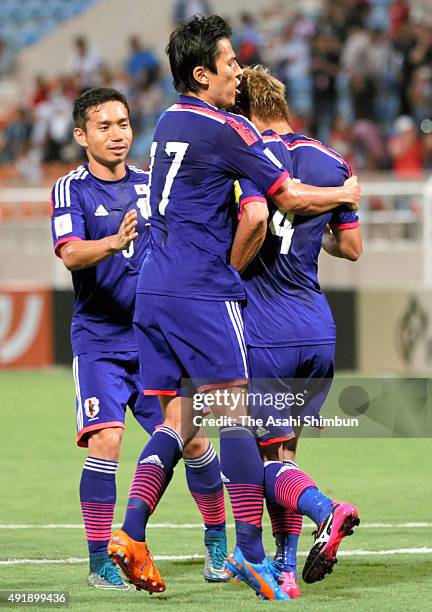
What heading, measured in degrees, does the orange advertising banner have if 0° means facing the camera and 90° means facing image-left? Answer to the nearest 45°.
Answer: approximately 0°

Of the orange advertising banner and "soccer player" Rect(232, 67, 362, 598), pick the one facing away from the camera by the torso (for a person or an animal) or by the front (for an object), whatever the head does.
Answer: the soccer player

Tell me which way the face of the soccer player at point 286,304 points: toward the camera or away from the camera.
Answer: away from the camera

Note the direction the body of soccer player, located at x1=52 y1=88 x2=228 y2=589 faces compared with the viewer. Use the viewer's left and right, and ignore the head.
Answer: facing the viewer and to the right of the viewer

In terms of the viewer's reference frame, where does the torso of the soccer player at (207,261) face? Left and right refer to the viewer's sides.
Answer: facing away from the viewer and to the right of the viewer

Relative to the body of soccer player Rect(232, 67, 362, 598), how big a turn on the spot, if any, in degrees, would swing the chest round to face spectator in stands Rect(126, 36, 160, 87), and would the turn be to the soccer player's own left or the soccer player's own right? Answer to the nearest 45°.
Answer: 0° — they already face them

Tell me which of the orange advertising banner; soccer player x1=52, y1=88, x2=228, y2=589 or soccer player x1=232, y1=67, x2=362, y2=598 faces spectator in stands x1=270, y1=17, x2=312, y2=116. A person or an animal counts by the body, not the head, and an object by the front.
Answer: soccer player x1=232, y1=67, x2=362, y2=598

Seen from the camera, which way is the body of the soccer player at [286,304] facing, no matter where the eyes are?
away from the camera

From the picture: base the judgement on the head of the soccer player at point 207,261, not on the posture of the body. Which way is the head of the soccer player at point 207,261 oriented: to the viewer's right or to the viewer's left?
to the viewer's right

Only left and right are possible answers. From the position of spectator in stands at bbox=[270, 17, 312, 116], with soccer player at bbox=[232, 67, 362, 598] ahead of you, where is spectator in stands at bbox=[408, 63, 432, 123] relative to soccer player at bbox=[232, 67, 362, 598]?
left

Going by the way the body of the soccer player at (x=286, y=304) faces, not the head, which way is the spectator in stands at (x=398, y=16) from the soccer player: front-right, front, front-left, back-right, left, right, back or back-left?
front

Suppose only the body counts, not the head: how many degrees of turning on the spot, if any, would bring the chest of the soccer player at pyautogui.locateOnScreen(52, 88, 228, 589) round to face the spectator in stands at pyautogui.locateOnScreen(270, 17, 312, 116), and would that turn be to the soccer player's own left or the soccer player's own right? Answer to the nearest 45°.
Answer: approximately 135° to the soccer player's own left

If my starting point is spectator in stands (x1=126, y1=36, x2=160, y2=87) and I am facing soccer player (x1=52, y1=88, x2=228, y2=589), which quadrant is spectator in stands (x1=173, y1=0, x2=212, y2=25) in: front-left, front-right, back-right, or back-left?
back-left

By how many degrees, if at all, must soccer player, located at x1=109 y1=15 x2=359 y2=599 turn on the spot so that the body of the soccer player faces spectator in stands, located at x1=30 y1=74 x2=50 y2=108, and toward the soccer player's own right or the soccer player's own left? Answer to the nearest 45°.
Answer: approximately 45° to the soccer player's own left
